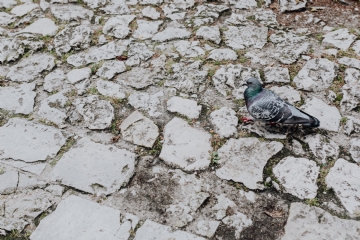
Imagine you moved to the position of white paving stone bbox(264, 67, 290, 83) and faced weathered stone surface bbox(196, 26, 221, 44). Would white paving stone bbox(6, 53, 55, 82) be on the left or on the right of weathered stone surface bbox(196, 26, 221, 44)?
left

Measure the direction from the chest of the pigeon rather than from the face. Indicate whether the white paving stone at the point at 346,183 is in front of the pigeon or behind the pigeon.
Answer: behind

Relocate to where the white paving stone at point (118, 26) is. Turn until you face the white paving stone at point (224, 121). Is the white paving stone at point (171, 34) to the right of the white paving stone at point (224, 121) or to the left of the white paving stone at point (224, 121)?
left

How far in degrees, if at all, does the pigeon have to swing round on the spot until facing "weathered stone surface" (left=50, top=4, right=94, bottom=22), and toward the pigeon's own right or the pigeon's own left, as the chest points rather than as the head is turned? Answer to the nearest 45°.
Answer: approximately 45° to the pigeon's own right

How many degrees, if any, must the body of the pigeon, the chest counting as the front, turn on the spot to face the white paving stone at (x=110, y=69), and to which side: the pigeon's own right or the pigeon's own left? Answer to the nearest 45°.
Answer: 0° — it already faces it

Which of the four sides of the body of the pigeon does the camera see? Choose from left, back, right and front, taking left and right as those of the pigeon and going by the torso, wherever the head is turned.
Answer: left

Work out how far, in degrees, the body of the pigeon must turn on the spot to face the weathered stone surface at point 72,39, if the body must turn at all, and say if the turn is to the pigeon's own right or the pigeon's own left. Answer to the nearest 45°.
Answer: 0° — it already faces it
